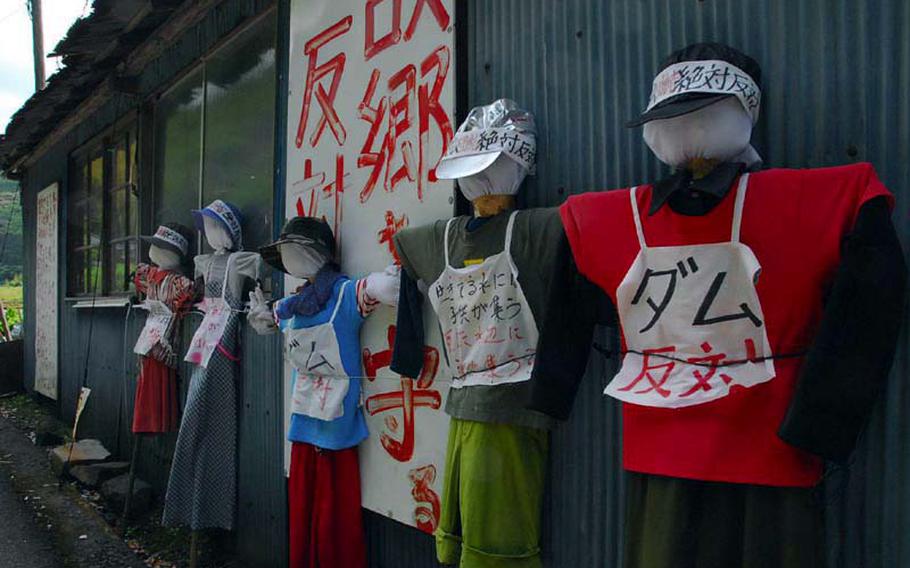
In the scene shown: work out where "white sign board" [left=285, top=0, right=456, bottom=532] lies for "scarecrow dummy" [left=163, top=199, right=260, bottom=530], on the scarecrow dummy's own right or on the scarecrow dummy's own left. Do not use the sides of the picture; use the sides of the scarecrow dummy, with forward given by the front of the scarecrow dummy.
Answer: on the scarecrow dummy's own left

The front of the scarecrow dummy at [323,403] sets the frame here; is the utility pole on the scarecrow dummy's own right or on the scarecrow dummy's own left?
on the scarecrow dummy's own right

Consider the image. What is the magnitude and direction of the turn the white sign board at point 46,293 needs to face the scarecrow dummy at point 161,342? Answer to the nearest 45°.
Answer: approximately 45° to its left

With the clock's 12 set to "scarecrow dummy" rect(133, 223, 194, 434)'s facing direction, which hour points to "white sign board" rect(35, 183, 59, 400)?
The white sign board is roughly at 4 o'clock from the scarecrow dummy.

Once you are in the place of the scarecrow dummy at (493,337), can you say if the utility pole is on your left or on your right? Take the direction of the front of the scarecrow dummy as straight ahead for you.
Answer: on your right

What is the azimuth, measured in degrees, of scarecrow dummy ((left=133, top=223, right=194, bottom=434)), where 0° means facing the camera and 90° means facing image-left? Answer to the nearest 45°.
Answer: approximately 45°

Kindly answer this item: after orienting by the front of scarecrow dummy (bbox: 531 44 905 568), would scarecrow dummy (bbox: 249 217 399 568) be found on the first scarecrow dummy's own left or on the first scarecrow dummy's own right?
on the first scarecrow dummy's own right

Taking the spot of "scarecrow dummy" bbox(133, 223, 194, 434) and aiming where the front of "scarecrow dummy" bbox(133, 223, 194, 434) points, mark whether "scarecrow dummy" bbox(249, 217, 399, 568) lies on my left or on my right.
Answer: on my left

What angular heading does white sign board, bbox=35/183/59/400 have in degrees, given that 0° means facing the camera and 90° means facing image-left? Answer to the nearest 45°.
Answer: approximately 45°

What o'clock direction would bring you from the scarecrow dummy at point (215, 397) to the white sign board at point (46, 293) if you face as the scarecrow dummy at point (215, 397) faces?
The white sign board is roughly at 4 o'clock from the scarecrow dummy.

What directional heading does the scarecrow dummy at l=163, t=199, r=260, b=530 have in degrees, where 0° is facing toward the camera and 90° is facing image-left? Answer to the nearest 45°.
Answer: approximately 45°
